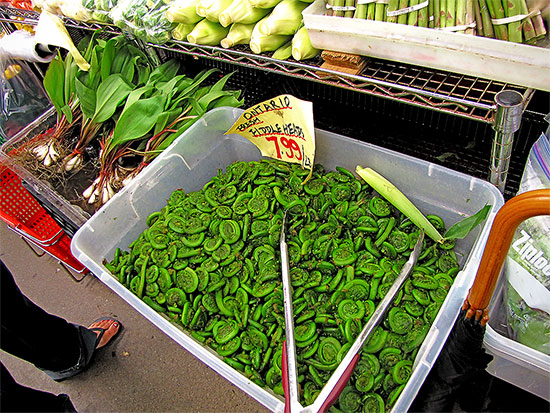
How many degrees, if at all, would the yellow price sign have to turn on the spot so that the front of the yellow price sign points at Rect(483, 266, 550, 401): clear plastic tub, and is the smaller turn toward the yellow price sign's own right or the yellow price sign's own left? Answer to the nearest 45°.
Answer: approximately 45° to the yellow price sign's own left

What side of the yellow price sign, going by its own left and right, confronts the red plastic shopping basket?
right

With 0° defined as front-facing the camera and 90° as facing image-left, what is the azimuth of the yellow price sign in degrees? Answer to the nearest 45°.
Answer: approximately 0°

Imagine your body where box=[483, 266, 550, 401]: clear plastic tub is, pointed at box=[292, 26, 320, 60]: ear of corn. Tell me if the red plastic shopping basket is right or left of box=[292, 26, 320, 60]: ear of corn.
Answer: left
